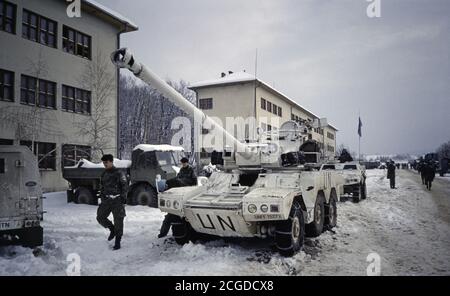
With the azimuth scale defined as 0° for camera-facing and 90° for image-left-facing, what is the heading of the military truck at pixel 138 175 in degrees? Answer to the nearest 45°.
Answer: approximately 315°

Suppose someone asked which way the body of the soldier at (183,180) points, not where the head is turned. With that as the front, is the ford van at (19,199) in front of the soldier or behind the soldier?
in front

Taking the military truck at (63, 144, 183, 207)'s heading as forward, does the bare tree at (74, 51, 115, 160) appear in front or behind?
behind

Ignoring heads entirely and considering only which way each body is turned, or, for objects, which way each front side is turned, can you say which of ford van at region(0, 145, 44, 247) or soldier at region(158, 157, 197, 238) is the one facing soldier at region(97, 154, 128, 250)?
soldier at region(158, 157, 197, 238)

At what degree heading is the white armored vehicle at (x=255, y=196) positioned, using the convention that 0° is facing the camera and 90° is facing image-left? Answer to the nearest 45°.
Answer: approximately 45°

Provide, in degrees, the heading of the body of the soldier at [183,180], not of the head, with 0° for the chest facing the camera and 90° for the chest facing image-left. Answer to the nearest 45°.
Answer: approximately 45°

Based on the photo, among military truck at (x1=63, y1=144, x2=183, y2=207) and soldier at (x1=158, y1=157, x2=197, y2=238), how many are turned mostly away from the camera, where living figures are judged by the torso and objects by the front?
0

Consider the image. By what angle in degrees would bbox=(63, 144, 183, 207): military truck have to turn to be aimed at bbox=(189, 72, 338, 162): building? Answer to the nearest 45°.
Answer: approximately 90° to its left

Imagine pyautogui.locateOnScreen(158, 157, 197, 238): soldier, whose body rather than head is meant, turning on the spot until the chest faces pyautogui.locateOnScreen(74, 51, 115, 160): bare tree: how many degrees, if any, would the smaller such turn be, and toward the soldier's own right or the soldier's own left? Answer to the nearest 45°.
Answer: approximately 135° to the soldier's own right

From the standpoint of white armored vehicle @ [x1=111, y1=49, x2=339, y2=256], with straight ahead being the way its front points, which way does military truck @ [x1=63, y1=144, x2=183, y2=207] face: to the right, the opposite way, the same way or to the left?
to the left

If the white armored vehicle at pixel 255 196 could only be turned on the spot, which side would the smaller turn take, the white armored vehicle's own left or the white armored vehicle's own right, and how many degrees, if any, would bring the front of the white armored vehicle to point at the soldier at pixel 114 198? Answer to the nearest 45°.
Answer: approximately 45° to the white armored vehicle's own right
